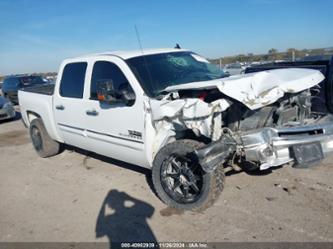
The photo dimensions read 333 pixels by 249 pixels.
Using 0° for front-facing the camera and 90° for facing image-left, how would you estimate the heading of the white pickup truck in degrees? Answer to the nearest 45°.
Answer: approximately 315°

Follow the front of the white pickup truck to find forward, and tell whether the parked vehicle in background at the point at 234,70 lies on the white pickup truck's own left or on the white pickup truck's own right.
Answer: on the white pickup truck's own left

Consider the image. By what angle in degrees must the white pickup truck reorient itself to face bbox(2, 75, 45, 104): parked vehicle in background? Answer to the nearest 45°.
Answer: approximately 180°

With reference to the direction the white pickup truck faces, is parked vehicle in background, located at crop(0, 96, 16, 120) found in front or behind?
behind
